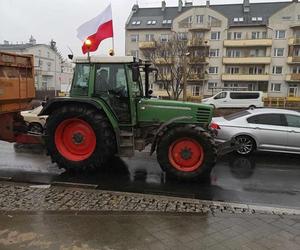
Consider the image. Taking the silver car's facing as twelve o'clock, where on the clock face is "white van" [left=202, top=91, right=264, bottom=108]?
The white van is roughly at 9 o'clock from the silver car.

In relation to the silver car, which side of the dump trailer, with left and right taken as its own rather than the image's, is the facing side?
front

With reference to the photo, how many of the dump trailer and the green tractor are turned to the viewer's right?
2

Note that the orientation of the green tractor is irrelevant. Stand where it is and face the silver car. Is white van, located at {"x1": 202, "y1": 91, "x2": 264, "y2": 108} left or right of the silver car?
left

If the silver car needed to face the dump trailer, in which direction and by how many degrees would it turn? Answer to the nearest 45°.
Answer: approximately 135° to its right

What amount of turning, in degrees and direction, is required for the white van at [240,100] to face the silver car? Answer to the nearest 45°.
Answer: approximately 90° to its left

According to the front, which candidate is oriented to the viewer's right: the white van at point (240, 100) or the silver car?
the silver car

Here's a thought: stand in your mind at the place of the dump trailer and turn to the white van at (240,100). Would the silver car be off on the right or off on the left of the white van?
right

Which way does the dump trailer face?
to the viewer's right

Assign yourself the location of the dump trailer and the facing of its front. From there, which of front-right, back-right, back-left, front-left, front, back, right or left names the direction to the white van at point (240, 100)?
front-left

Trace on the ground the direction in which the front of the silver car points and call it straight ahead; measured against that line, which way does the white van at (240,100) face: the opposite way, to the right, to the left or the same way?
the opposite way

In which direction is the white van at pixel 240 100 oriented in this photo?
to the viewer's left

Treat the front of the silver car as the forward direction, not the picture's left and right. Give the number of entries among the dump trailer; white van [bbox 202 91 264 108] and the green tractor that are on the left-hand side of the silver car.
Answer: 1

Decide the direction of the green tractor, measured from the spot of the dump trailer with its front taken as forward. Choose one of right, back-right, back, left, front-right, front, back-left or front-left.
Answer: front-right

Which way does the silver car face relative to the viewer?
to the viewer's right

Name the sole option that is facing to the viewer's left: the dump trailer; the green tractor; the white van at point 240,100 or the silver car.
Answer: the white van

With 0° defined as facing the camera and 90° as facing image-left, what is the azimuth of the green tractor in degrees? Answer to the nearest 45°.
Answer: approximately 270°
